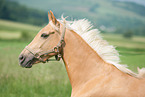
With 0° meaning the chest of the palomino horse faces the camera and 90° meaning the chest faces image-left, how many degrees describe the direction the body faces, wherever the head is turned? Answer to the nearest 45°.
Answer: approximately 90°
